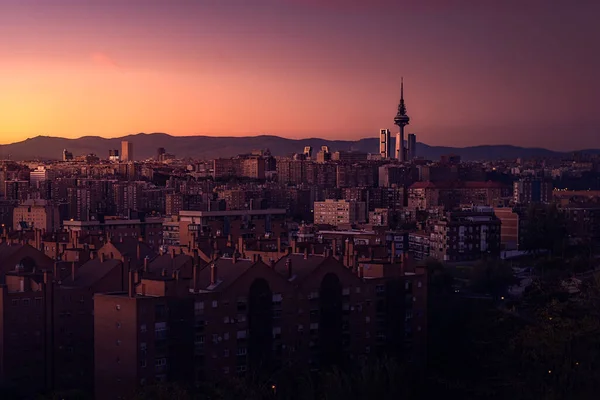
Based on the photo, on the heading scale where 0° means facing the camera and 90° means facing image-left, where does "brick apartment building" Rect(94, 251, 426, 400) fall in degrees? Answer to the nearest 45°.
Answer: approximately 315°

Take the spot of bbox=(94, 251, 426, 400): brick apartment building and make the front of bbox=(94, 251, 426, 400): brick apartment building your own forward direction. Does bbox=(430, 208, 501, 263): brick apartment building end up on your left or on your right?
on your left
